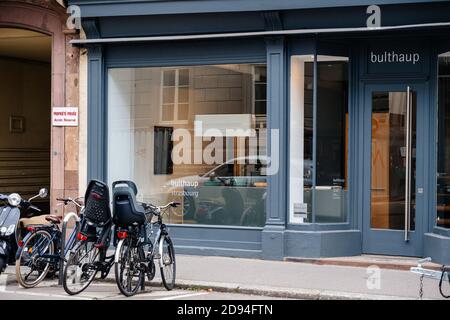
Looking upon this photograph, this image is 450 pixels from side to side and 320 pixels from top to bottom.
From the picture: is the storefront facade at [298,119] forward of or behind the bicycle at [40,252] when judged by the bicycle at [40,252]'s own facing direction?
forward

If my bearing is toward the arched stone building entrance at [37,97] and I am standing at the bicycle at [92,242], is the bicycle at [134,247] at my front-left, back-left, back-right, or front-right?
back-right

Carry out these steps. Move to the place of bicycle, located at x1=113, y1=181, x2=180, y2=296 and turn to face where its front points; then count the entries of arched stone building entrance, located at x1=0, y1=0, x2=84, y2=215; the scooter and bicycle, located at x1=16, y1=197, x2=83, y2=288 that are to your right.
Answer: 0

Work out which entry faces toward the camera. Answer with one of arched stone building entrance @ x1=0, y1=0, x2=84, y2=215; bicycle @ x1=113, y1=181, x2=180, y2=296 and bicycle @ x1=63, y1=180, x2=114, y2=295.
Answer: the arched stone building entrance

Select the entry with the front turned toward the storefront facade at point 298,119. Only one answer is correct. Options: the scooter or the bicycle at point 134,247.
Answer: the bicycle

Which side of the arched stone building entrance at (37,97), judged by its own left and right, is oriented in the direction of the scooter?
front

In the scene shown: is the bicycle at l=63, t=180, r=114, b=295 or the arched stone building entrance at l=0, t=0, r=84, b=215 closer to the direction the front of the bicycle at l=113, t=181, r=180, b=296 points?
the arched stone building entrance

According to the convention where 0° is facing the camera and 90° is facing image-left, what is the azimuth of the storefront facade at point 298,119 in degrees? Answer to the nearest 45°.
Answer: approximately 0°

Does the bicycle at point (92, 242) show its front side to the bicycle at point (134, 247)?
no

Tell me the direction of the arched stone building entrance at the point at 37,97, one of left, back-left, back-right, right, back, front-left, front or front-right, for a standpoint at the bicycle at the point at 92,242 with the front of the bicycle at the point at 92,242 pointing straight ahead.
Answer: front-left

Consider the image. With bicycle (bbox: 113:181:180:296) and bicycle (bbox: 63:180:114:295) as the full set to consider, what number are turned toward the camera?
0

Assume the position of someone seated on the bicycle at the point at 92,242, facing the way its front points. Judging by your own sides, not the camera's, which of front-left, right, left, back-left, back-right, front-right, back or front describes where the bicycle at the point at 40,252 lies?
left

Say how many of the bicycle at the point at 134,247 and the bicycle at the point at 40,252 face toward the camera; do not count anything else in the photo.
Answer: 0

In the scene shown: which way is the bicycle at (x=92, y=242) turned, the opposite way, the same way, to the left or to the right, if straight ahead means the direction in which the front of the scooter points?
the opposite way

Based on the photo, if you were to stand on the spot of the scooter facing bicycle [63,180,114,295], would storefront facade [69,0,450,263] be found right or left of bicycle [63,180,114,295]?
left

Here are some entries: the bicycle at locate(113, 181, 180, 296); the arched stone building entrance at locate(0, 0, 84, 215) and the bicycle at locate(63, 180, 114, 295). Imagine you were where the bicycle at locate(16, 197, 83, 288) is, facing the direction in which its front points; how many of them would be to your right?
2

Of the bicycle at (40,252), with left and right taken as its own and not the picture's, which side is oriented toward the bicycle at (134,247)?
right

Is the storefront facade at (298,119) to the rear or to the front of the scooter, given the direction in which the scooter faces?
to the rear

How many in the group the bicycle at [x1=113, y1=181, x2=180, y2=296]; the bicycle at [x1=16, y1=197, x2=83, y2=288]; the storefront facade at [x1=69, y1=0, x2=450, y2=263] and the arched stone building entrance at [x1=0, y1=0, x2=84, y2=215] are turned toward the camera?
2

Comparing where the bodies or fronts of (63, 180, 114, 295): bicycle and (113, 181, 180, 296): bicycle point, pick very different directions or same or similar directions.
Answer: same or similar directions

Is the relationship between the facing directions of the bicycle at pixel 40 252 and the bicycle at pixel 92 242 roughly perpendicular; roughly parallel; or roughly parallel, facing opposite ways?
roughly parallel

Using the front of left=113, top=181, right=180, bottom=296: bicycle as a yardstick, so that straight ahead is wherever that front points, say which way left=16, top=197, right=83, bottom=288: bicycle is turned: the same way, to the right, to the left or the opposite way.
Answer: the same way

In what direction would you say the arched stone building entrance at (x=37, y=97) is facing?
toward the camera
